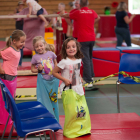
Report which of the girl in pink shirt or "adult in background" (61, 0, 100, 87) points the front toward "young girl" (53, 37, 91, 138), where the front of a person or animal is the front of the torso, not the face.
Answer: the girl in pink shirt

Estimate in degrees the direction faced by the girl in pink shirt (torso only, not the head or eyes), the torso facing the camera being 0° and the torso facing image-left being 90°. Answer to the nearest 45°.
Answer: approximately 315°

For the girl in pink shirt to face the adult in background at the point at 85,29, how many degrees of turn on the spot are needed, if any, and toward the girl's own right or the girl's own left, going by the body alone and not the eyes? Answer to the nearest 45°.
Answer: approximately 90° to the girl's own left

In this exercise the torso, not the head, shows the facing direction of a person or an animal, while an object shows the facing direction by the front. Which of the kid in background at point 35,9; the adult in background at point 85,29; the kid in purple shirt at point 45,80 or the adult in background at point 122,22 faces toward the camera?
the kid in purple shirt at point 45,80

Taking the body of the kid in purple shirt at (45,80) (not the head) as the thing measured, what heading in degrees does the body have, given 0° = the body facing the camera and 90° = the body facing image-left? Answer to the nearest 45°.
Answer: approximately 0°
